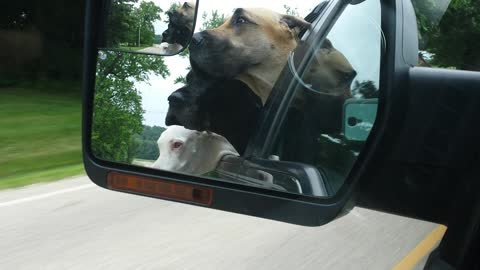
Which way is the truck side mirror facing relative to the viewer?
toward the camera
